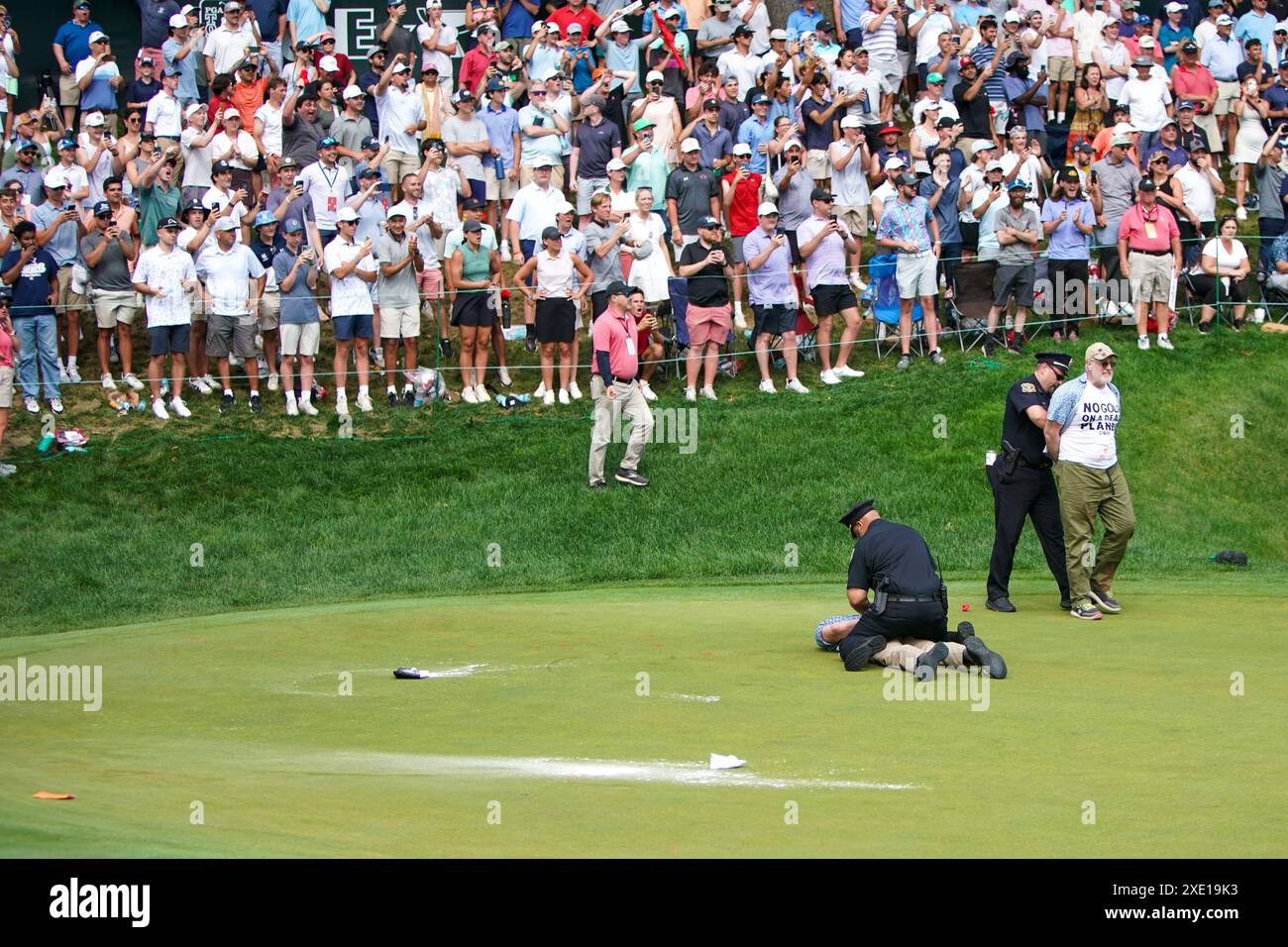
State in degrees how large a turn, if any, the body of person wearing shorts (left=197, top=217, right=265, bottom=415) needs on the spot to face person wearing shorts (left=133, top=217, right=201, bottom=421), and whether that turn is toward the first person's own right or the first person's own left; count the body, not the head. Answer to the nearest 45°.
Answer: approximately 90° to the first person's own right

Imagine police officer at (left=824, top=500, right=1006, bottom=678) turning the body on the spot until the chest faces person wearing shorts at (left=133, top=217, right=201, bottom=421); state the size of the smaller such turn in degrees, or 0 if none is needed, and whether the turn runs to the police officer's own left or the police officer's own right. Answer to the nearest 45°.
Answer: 0° — they already face them

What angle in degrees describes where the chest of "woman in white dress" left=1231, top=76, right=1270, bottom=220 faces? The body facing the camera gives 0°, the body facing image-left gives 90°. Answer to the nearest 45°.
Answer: approximately 0°

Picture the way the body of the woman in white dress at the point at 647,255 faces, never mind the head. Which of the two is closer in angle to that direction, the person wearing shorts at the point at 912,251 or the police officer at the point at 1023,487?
the police officer

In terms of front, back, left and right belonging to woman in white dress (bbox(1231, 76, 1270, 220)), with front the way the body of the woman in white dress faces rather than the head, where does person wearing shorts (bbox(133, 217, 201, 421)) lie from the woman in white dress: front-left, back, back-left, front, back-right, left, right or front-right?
front-right

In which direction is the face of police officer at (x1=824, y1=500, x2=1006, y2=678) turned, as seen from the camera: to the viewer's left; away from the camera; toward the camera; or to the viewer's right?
to the viewer's left

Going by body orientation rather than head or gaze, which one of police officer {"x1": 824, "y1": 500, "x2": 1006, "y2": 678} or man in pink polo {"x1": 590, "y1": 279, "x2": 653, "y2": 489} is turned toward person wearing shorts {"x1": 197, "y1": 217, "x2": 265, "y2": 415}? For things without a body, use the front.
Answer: the police officer

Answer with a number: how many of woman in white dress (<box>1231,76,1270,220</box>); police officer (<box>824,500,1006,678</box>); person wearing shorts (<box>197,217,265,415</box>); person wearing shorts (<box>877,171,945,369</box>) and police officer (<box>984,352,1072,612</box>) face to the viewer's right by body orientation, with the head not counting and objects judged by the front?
1

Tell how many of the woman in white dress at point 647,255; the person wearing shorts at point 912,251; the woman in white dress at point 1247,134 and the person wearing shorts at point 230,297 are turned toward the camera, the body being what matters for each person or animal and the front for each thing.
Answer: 4

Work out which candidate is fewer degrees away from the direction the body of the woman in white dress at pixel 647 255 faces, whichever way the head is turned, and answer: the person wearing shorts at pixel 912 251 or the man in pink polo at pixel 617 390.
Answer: the man in pink polo

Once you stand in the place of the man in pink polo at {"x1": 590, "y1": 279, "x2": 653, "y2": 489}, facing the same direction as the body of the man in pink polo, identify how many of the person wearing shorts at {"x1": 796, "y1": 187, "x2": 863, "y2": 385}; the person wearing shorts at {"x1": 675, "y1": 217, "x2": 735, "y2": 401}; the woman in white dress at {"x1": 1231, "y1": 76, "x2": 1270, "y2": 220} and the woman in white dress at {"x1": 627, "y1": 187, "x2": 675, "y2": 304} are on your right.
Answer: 0

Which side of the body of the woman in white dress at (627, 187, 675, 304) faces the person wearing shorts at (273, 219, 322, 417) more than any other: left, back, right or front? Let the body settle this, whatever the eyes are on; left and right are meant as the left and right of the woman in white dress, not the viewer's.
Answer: right

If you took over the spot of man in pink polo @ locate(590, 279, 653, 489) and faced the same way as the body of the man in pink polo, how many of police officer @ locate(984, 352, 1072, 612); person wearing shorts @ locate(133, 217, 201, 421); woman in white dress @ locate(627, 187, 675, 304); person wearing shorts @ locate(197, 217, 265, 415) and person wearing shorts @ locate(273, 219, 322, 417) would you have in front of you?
1

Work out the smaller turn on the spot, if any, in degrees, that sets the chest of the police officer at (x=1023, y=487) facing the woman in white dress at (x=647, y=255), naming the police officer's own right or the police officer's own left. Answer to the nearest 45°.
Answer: approximately 135° to the police officer's own left

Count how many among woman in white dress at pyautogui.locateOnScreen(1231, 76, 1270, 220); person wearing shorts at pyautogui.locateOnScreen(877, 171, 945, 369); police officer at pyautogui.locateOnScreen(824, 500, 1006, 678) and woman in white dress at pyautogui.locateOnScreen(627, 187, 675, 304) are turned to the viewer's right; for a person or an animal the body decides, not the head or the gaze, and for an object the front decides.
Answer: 0

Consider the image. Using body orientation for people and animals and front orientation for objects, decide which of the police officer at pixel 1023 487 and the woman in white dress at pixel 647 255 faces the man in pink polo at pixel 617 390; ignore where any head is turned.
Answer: the woman in white dress

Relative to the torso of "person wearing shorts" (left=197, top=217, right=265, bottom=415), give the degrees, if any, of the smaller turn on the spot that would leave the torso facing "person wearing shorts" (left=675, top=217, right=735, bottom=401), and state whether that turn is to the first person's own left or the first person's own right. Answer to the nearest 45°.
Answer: approximately 90° to the first person's own left

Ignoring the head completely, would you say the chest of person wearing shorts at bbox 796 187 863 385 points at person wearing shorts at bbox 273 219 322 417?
no

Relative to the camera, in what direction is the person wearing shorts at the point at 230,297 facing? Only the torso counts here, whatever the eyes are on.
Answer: toward the camera

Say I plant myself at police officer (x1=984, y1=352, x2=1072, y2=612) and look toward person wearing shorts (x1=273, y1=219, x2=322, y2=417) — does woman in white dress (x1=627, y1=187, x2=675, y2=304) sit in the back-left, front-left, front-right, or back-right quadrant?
front-right

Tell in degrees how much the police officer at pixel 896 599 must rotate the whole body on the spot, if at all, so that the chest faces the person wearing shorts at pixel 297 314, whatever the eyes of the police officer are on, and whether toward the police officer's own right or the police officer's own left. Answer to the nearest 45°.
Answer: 0° — they already face them

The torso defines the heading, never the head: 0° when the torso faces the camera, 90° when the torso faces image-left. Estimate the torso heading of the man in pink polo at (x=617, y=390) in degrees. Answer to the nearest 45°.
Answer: approximately 315°
